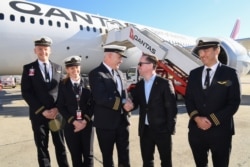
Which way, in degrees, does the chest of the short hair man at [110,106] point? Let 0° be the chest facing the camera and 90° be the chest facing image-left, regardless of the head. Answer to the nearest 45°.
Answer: approximately 315°

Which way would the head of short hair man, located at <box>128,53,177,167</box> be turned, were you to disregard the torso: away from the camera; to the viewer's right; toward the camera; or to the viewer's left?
to the viewer's left

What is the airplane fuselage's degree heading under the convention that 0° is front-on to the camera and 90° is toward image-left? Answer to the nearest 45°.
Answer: approximately 45°

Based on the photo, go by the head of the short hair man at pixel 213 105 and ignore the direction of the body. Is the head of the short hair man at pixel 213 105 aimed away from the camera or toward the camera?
toward the camera

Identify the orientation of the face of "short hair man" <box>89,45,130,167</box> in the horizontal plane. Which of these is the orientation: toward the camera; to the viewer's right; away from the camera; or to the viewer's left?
to the viewer's right

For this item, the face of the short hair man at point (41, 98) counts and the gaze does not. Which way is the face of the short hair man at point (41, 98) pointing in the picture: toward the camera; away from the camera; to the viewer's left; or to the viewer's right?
toward the camera

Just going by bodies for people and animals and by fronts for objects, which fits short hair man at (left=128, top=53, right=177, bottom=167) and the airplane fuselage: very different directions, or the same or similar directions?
same or similar directions

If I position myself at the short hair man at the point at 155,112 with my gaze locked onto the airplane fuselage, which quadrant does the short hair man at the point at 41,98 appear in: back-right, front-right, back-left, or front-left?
front-left

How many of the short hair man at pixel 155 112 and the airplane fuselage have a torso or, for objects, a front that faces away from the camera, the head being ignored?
0

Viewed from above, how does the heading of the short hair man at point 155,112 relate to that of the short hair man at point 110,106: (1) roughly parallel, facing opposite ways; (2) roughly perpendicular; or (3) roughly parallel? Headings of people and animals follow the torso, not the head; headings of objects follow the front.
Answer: roughly perpendicular

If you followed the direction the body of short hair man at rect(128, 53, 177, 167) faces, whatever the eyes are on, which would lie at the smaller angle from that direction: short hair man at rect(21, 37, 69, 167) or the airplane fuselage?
the short hair man

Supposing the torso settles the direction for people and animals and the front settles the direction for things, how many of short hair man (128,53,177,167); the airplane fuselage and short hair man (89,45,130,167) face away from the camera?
0

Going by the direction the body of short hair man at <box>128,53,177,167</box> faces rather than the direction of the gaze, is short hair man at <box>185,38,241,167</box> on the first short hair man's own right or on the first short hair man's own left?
on the first short hair man's own left

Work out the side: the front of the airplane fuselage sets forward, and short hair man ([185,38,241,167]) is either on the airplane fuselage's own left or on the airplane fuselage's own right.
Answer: on the airplane fuselage's own left
